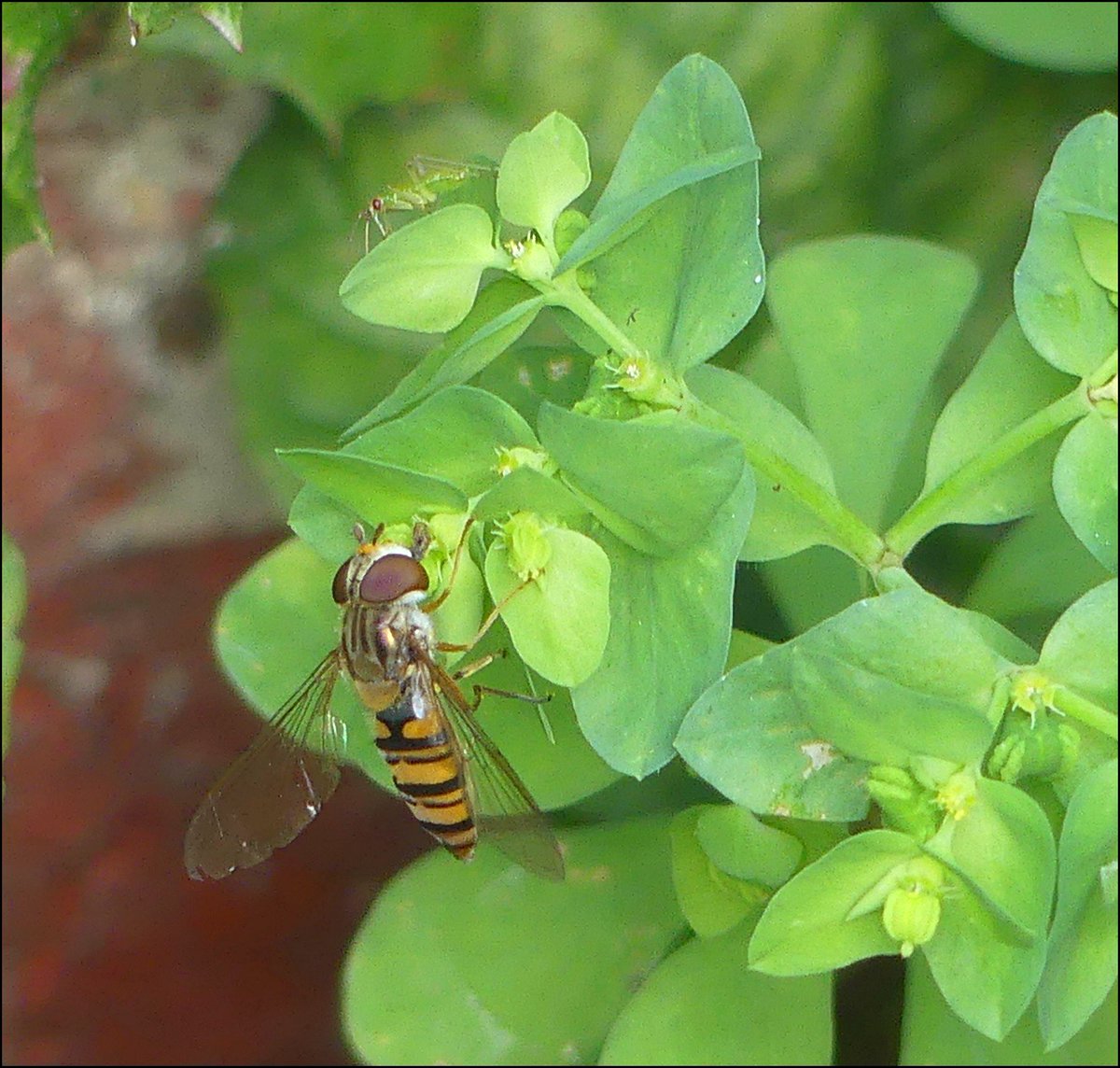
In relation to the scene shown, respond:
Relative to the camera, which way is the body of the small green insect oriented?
to the viewer's left
